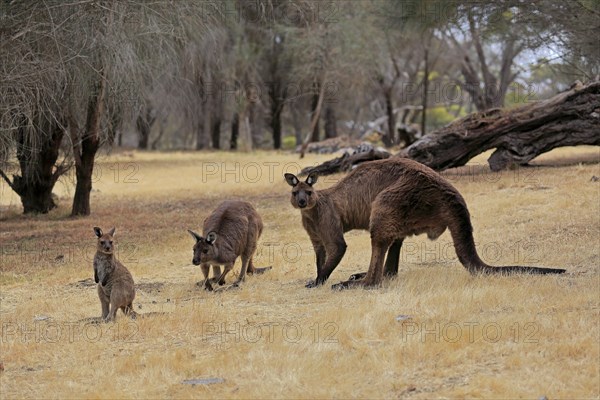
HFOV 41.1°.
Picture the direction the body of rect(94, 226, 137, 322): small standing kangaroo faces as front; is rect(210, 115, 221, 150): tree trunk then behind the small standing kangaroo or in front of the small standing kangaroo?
behind

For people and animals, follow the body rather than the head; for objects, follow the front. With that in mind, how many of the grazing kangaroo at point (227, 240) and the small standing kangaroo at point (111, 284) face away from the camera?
0

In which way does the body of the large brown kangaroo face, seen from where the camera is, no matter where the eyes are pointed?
to the viewer's left

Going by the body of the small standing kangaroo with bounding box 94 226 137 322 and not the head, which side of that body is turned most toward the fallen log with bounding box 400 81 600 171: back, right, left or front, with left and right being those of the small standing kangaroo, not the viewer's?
back

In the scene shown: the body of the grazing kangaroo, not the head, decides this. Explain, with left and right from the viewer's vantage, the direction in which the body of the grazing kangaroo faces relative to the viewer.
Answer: facing the viewer and to the left of the viewer

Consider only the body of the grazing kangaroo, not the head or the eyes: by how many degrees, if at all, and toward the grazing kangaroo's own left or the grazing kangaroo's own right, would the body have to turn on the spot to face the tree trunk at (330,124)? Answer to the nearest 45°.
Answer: approximately 135° to the grazing kangaroo's own right

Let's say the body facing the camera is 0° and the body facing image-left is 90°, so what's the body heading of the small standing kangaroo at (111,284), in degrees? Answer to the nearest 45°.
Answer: approximately 45°

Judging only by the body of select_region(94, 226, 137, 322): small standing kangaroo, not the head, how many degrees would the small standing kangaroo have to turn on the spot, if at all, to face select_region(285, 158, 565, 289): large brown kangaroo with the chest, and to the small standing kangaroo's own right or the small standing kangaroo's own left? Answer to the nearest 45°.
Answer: approximately 135° to the small standing kangaroo's own left

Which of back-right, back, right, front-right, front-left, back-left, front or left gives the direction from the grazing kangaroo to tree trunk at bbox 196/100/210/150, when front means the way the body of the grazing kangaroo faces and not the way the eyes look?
back-right

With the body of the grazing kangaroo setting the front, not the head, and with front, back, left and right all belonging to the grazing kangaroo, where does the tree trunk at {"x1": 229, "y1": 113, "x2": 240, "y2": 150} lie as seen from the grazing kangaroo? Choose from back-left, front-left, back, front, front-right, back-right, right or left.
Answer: back-right
